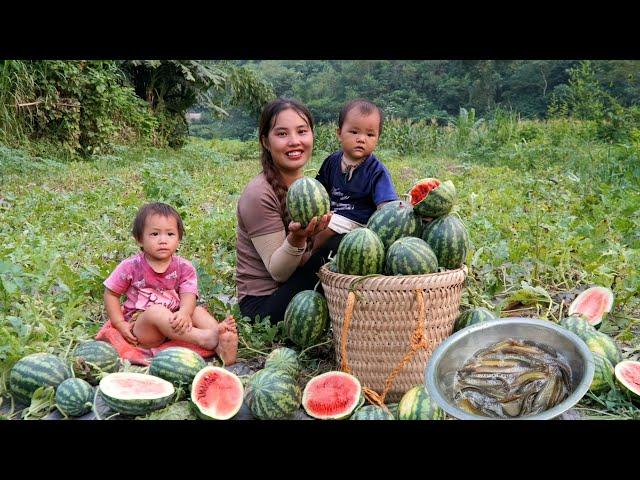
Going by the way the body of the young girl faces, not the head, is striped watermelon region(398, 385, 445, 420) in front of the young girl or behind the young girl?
in front

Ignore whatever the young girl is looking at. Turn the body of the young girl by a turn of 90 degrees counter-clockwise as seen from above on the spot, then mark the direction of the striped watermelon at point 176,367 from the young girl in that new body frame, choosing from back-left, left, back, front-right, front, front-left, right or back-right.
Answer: back-right

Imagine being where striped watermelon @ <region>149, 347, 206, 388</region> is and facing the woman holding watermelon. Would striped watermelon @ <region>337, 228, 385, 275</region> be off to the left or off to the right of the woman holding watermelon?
right

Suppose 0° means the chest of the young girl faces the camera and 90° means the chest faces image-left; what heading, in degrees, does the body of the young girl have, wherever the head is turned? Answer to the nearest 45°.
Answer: approximately 315°

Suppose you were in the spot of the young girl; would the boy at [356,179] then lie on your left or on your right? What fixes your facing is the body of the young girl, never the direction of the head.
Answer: on your left

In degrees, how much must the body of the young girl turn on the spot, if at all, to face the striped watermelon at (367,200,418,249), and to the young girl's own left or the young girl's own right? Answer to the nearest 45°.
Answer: approximately 45° to the young girl's own left

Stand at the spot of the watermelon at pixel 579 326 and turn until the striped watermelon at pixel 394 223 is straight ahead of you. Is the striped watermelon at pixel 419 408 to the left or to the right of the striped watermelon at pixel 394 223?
left

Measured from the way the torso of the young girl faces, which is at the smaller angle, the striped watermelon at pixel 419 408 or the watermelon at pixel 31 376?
the striped watermelon
